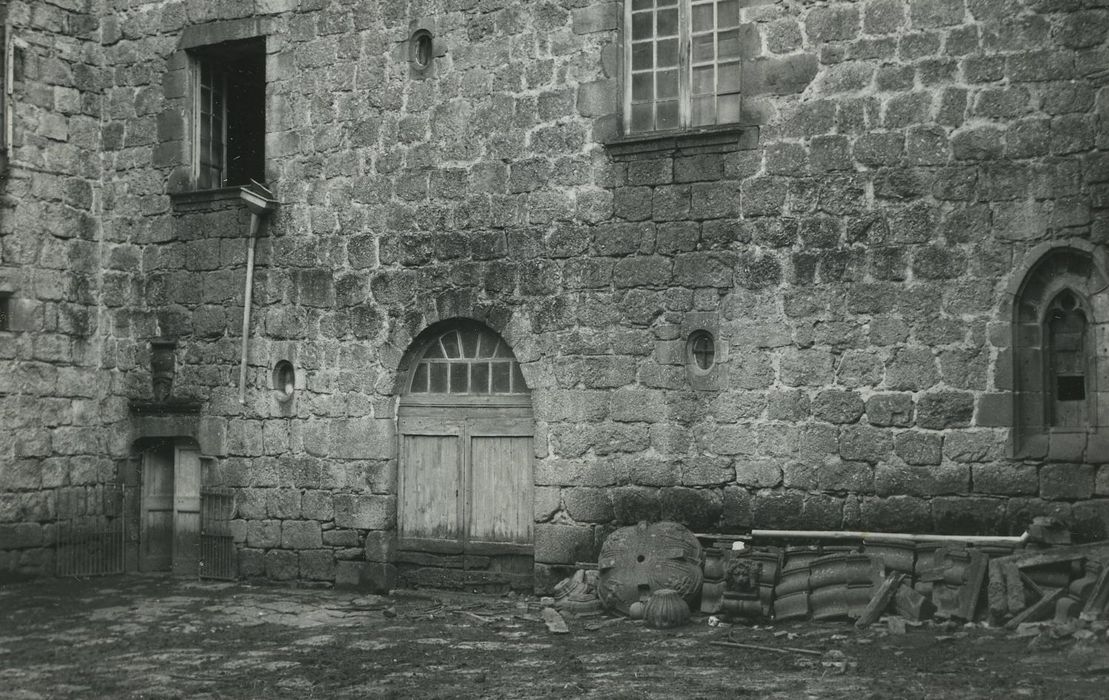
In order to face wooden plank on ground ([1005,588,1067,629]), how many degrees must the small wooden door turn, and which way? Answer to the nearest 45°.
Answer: approximately 45° to its left

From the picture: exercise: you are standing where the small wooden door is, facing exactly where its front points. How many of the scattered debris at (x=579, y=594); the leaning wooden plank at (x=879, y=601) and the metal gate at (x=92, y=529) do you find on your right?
1

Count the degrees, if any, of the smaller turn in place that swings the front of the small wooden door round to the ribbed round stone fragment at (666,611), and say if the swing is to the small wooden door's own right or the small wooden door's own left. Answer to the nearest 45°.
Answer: approximately 45° to the small wooden door's own left

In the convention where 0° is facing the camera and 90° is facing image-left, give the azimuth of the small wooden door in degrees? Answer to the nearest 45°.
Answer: approximately 0°
